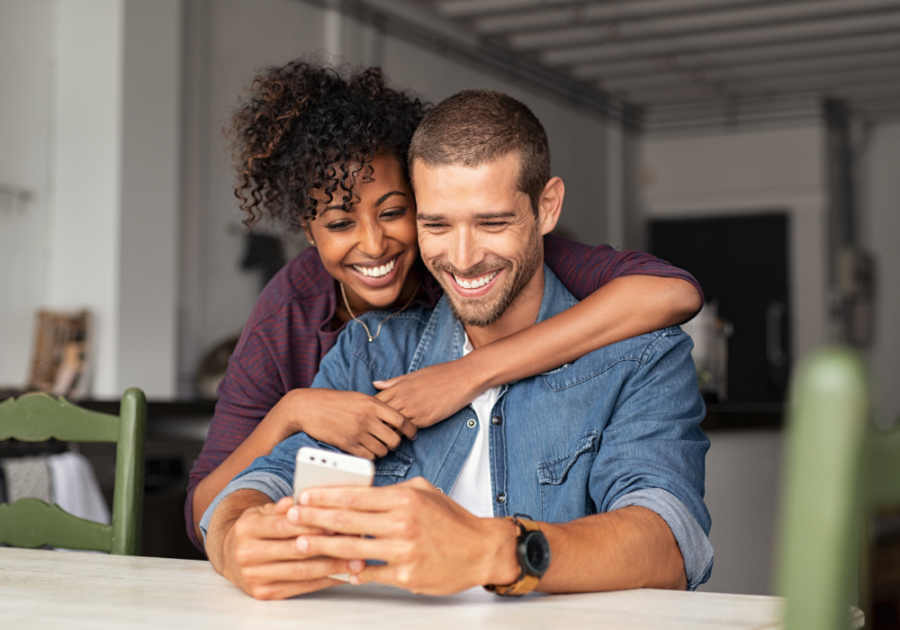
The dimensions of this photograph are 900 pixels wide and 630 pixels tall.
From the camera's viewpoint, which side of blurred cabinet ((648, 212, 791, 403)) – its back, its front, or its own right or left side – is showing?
front

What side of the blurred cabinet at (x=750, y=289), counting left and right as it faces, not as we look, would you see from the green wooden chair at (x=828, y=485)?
front

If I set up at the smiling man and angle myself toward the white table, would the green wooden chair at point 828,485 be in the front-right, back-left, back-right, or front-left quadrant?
front-left

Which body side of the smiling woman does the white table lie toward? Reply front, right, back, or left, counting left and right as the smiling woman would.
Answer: front

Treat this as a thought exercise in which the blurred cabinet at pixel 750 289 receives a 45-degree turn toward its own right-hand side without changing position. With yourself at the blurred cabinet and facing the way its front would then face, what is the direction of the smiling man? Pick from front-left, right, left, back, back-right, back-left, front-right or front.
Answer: front-left

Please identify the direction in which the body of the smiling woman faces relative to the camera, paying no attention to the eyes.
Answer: toward the camera

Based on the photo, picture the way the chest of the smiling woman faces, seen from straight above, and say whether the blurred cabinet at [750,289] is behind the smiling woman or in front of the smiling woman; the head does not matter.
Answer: behind

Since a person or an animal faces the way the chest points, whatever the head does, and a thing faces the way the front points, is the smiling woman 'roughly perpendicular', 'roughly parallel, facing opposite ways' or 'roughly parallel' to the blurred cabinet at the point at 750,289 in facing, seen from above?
roughly parallel

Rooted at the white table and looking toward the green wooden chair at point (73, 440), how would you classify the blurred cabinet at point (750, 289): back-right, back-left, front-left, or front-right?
front-right

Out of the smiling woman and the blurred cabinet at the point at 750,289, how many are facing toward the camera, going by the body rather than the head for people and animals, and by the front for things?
2
